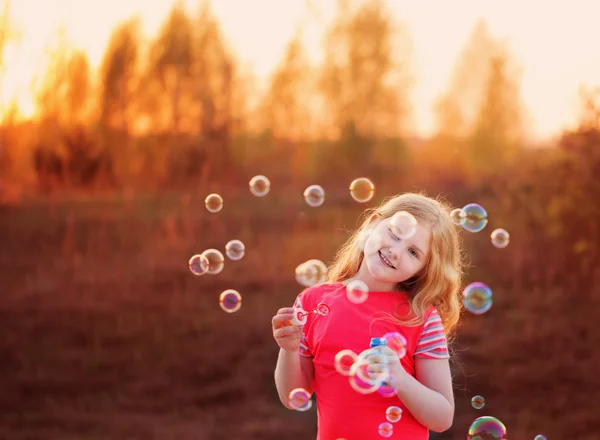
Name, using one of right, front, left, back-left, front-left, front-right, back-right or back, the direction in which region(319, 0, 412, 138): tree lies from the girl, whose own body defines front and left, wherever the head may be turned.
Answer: back

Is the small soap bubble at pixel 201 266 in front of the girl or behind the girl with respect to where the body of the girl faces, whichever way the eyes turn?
behind

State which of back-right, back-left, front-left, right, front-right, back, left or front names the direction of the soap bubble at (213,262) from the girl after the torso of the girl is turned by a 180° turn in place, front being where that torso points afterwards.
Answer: front-left

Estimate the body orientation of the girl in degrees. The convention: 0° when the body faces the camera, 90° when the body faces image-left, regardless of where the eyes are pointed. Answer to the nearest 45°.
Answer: approximately 0°

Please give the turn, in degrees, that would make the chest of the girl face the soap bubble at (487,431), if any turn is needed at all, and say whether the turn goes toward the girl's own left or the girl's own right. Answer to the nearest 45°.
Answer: approximately 135° to the girl's own left

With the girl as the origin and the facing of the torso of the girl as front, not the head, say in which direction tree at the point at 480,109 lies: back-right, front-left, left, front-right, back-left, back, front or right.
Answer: back
